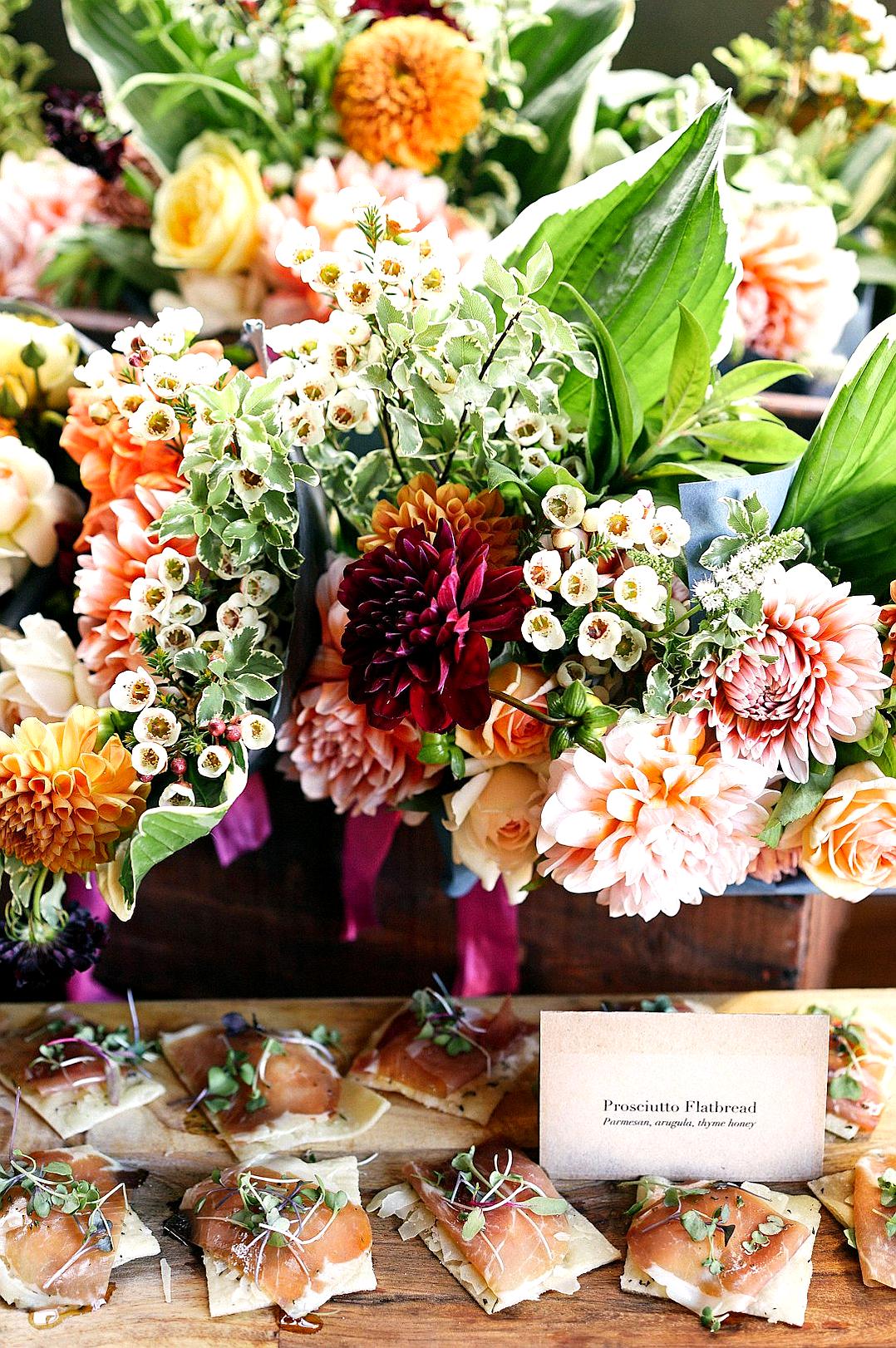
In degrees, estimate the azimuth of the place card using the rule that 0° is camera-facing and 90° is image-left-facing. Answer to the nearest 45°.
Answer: approximately 0°
